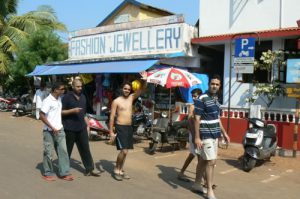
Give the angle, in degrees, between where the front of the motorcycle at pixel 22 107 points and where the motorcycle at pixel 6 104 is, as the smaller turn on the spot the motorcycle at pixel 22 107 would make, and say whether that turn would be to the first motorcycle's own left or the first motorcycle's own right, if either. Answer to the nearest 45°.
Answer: approximately 135° to the first motorcycle's own right

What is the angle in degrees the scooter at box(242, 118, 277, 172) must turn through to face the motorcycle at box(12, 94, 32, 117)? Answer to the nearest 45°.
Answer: approximately 90° to its right

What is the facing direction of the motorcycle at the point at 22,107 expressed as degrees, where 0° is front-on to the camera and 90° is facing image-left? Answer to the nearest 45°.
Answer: approximately 45°

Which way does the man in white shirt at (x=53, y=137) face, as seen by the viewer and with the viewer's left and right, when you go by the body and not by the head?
facing the viewer and to the right of the viewer

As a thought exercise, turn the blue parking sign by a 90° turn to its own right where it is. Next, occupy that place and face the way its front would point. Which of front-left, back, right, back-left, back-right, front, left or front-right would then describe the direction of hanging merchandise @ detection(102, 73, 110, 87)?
front-right

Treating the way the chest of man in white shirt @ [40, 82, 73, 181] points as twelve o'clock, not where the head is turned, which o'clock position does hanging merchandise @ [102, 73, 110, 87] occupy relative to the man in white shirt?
The hanging merchandise is roughly at 8 o'clock from the man in white shirt.

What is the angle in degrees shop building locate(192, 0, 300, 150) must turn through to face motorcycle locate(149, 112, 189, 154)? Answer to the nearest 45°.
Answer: approximately 45° to its right

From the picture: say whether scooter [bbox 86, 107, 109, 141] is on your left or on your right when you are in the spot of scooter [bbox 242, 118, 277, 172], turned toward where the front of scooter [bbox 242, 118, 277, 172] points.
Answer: on your right

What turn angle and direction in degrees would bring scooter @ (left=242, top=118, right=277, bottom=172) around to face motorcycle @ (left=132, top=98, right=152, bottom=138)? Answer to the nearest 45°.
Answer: approximately 90° to its right
